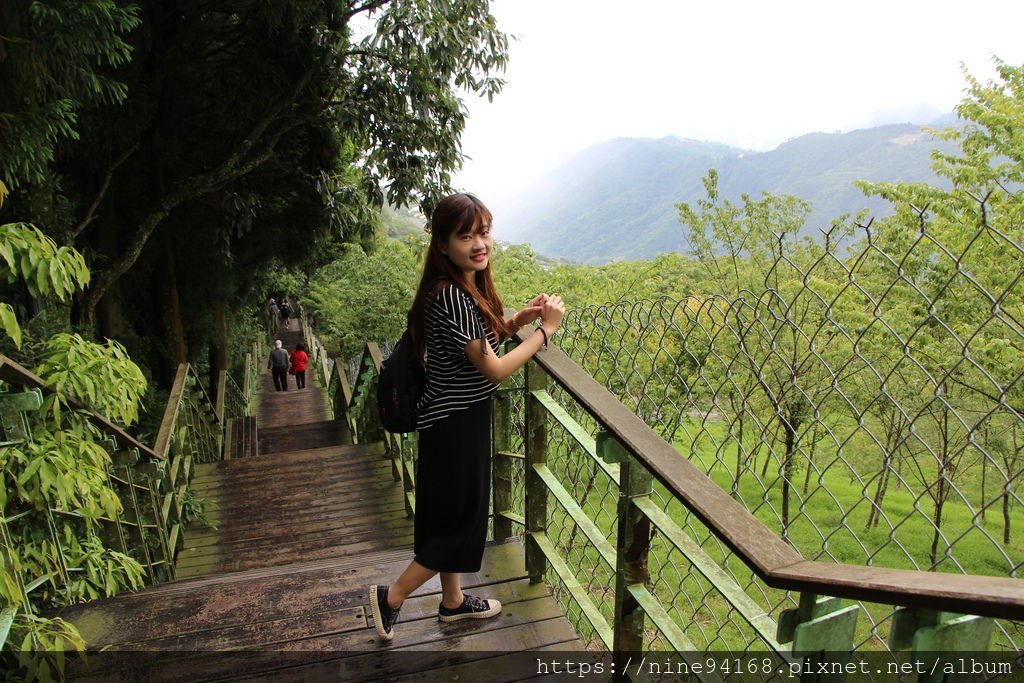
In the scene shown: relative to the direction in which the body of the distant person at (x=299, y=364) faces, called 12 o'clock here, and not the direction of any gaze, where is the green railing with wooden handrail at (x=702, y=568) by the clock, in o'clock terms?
The green railing with wooden handrail is roughly at 6 o'clock from the distant person.

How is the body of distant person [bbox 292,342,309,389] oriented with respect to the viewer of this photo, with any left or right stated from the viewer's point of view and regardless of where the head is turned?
facing away from the viewer

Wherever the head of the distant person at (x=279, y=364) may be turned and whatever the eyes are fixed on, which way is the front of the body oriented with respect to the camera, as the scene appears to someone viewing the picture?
away from the camera

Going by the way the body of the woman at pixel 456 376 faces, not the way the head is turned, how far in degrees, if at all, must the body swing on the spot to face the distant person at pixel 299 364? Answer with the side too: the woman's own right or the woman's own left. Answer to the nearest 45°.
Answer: approximately 90° to the woman's own left

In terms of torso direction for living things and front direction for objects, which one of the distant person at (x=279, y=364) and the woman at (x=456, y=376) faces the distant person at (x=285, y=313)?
the distant person at (x=279, y=364)

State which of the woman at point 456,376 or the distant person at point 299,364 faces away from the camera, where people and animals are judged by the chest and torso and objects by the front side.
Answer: the distant person

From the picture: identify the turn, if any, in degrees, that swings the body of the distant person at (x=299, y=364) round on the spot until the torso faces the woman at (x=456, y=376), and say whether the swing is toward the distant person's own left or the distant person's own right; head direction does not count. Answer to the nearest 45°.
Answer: approximately 180°

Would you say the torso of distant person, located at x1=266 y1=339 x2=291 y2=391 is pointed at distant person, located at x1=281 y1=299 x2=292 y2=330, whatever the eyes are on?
yes

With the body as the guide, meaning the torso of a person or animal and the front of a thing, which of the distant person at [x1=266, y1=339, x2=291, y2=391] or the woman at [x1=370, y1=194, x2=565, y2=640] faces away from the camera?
the distant person
